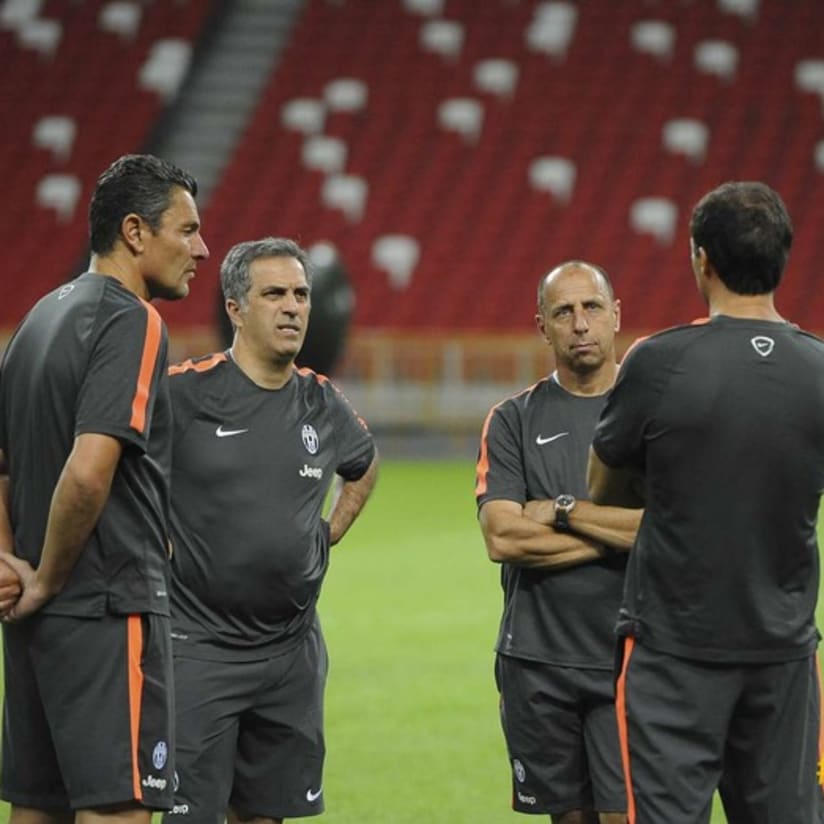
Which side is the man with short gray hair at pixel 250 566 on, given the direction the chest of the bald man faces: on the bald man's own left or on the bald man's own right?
on the bald man's own right

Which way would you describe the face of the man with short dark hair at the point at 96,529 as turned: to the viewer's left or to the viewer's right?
to the viewer's right

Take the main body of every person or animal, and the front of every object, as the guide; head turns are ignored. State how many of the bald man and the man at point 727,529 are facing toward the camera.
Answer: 1

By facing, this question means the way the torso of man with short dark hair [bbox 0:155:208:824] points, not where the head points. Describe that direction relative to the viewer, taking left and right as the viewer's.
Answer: facing away from the viewer and to the right of the viewer

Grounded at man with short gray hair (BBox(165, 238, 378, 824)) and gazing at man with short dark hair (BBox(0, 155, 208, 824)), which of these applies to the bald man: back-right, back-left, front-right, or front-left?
back-left

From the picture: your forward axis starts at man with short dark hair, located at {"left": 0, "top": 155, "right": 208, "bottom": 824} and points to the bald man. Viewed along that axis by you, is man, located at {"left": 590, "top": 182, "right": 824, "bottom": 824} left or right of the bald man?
right

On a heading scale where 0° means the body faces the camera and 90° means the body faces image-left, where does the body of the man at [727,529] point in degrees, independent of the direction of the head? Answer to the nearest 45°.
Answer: approximately 135°

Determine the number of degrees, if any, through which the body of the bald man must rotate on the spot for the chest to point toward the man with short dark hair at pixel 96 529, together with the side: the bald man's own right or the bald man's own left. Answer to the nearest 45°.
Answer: approximately 45° to the bald man's own right

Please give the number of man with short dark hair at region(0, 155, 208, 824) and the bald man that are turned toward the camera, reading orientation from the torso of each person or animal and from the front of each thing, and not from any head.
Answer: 1
